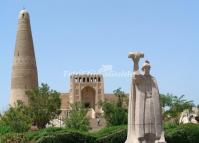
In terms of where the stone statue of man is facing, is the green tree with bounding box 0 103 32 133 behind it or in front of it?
behind

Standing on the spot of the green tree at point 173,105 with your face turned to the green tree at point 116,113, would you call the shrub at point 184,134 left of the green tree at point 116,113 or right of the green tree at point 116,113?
left

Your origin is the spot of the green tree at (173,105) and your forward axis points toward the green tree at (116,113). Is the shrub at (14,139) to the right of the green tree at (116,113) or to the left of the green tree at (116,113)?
left

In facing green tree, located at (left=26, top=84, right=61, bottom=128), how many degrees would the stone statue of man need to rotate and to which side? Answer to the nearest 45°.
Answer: approximately 180°

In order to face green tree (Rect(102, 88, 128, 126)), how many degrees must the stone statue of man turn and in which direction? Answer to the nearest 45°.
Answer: approximately 180°

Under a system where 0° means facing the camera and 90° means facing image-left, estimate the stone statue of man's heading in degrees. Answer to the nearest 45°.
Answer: approximately 0°

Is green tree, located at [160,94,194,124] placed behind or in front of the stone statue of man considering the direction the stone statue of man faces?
behind
